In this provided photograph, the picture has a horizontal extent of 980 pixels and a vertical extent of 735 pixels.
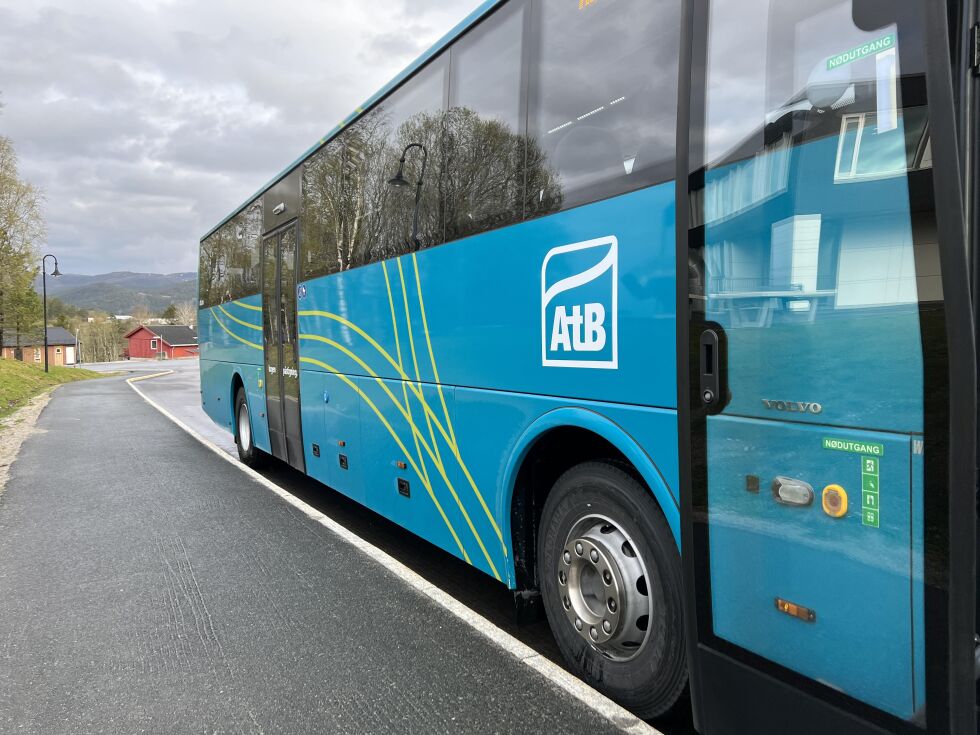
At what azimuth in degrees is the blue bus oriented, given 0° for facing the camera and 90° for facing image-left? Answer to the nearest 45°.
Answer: approximately 315°
